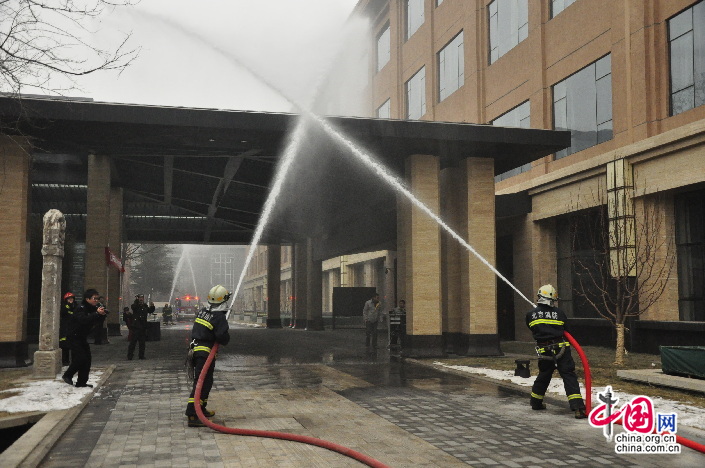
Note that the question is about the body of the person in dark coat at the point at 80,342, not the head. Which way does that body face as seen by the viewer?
to the viewer's right

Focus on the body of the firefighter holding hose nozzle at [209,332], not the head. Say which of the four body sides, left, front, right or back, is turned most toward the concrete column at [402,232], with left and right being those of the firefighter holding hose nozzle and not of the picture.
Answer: front

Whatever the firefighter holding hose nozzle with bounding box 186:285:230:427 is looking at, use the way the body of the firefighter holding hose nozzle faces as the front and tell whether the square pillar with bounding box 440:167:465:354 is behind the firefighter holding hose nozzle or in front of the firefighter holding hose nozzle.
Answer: in front

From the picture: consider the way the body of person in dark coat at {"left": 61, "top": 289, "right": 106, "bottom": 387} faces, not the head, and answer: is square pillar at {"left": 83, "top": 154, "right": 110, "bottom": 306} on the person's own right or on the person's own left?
on the person's own left

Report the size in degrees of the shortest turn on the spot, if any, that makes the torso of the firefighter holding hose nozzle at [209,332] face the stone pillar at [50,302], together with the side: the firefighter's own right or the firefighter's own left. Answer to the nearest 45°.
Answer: approximately 90° to the firefighter's own left

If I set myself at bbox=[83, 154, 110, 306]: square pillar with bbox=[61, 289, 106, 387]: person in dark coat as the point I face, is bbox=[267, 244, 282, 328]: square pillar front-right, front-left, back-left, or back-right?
back-left

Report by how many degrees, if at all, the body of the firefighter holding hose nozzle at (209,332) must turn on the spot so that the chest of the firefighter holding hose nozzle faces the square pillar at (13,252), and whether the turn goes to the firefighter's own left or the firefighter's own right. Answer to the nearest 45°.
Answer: approximately 90° to the firefighter's own left

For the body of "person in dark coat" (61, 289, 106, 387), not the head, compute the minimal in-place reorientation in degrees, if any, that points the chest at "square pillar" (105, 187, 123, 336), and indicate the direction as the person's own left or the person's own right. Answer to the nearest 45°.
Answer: approximately 90° to the person's own left

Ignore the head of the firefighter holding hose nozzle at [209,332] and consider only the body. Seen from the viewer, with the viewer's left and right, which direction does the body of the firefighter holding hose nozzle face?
facing away from the viewer and to the right of the viewer

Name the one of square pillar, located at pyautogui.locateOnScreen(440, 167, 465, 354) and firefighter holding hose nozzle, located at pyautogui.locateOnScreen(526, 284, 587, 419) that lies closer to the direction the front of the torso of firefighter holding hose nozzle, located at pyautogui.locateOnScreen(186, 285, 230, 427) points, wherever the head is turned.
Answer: the square pillar

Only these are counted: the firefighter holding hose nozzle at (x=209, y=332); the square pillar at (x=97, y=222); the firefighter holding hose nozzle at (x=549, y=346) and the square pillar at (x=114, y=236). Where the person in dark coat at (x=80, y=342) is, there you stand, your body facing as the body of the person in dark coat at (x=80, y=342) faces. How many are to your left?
2

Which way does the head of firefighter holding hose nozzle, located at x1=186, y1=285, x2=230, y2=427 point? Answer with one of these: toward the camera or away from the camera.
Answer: away from the camera

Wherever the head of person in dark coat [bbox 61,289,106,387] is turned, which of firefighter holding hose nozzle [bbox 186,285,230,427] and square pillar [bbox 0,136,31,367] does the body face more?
the firefighter holding hose nozzle

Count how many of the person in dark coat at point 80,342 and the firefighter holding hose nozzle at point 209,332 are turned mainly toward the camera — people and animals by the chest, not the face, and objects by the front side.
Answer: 0
